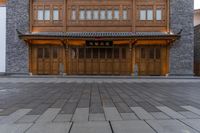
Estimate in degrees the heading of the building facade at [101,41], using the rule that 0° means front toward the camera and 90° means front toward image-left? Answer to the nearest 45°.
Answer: approximately 0°
